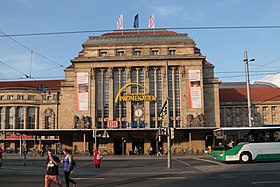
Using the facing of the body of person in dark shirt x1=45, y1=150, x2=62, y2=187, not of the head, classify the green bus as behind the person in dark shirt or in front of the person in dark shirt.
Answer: behind

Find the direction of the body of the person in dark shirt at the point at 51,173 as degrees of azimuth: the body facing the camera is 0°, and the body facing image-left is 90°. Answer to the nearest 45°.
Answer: approximately 45°
